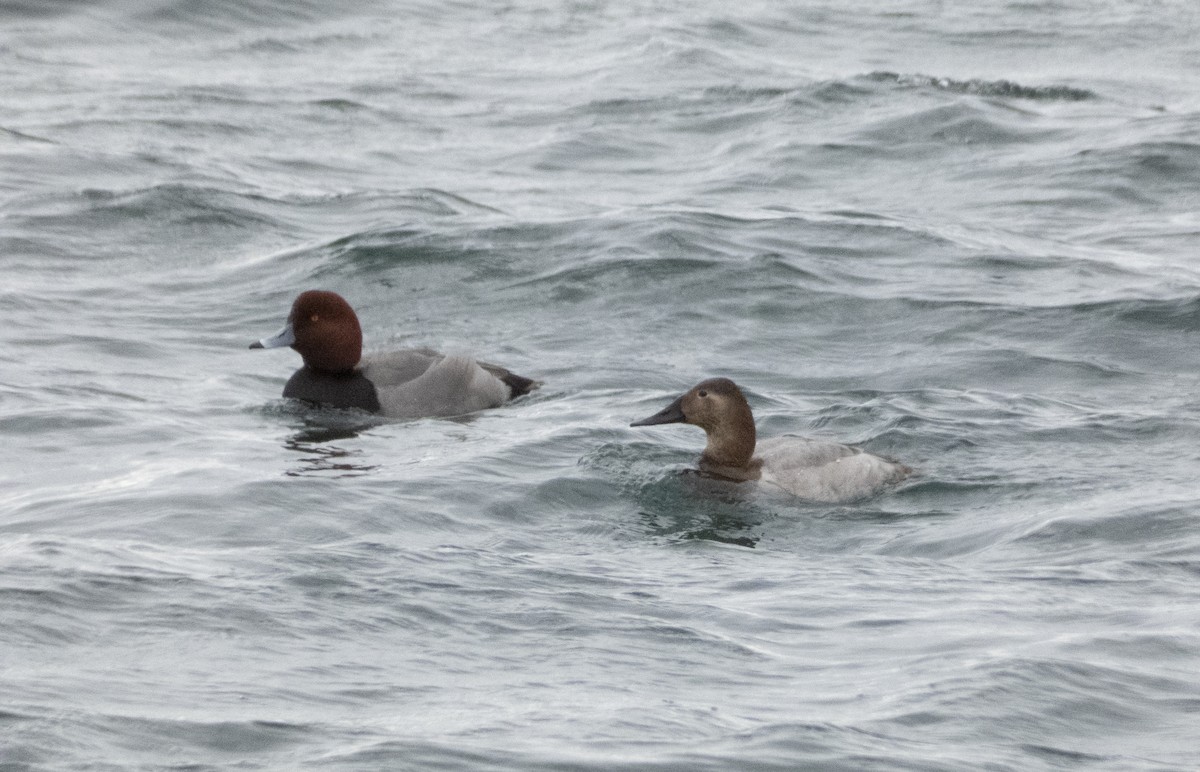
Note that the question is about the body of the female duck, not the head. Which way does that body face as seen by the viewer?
to the viewer's left

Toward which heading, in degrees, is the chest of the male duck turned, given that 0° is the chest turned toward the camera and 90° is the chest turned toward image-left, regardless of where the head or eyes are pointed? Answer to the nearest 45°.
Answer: approximately 90°
